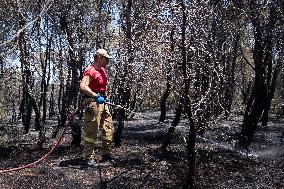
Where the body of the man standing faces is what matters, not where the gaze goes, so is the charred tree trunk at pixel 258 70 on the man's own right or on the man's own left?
on the man's own left

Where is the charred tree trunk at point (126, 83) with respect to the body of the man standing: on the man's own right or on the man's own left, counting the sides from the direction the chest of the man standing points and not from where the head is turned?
on the man's own left

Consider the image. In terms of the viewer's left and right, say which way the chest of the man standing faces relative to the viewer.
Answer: facing the viewer and to the right of the viewer

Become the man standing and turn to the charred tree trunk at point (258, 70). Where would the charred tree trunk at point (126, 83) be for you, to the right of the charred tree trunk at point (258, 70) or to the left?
left
